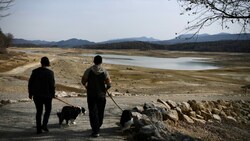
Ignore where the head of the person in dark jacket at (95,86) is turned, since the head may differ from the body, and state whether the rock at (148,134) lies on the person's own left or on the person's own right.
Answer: on the person's own right

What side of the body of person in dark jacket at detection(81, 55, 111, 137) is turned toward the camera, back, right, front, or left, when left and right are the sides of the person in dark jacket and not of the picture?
back

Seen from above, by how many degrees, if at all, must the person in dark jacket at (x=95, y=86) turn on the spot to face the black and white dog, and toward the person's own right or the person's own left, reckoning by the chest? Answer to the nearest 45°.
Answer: approximately 45° to the person's own left

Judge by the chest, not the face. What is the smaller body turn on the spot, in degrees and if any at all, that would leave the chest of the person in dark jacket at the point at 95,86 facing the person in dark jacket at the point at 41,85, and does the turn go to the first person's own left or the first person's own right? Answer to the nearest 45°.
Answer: approximately 90° to the first person's own left
